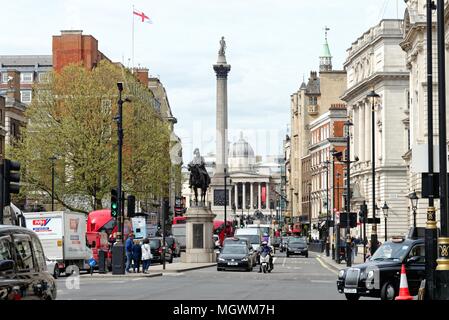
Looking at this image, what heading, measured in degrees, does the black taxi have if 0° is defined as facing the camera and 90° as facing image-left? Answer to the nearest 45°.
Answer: approximately 45°
